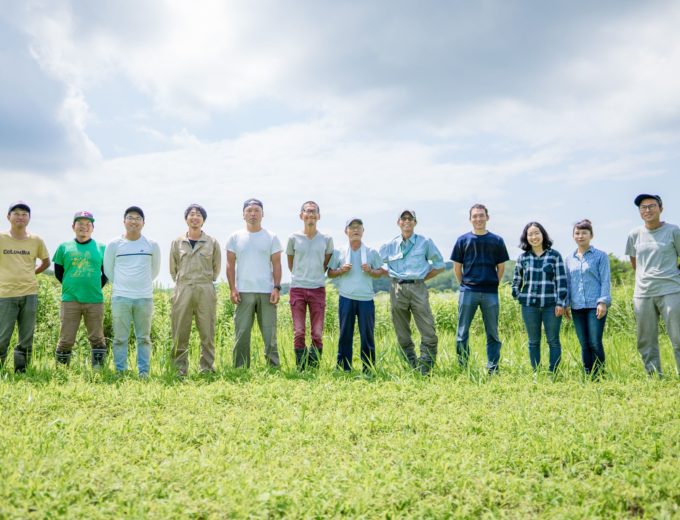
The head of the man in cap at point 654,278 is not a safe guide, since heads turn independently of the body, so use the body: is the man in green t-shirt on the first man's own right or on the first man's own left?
on the first man's own right

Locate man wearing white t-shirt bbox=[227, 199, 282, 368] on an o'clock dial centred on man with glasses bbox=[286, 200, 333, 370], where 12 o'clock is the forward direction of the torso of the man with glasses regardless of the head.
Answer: The man wearing white t-shirt is roughly at 3 o'clock from the man with glasses.

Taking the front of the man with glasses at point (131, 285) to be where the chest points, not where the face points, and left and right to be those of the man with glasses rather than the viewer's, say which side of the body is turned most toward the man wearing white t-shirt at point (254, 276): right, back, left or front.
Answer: left

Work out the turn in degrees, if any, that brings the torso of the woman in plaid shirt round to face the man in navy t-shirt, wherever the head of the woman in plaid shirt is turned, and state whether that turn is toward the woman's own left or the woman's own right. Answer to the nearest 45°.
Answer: approximately 90° to the woman's own right

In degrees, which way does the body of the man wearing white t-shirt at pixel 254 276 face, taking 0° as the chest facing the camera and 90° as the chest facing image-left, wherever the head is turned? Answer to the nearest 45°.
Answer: approximately 0°

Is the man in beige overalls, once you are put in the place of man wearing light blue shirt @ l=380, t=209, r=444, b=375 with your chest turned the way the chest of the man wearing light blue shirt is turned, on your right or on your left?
on your right

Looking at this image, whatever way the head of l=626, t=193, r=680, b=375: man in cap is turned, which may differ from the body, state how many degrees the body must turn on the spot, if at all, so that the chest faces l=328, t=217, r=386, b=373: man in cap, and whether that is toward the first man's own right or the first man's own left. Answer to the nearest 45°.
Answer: approximately 90° to the first man's own right

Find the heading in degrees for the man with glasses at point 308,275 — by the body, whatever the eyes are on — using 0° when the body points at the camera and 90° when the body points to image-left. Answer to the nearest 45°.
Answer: approximately 0°

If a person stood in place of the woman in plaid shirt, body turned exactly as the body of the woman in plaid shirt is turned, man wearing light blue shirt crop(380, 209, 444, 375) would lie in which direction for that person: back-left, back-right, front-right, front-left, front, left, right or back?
right
